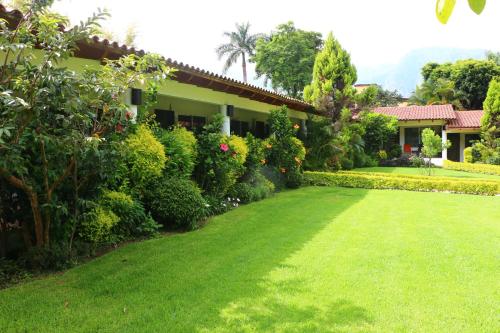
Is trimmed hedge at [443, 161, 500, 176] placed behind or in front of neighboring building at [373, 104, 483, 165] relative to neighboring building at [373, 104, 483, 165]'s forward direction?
in front

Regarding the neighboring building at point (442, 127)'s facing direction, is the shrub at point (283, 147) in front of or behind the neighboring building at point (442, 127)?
in front

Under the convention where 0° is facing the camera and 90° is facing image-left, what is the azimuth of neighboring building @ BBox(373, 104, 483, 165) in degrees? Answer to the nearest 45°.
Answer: approximately 0°

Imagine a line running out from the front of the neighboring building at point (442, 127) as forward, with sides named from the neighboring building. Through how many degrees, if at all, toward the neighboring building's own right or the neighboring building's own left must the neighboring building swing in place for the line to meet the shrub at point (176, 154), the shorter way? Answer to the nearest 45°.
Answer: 0° — it already faces it

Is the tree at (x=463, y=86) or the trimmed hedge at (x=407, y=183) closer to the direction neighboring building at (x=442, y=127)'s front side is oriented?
the trimmed hedge

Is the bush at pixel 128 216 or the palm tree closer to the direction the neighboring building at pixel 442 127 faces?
the bush

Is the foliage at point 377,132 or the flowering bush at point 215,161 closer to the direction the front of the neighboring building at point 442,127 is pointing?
the flowering bush

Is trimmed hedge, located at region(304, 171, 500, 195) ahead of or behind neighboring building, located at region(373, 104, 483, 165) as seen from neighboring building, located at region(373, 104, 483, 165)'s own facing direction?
ahead

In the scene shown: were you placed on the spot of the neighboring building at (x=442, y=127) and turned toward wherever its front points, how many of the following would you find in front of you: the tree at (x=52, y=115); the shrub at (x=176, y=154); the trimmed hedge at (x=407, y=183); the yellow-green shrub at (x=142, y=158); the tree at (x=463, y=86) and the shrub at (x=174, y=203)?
5

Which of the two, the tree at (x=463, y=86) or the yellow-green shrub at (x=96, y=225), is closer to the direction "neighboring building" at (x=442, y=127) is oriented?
the yellow-green shrub
